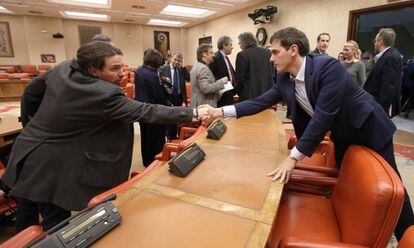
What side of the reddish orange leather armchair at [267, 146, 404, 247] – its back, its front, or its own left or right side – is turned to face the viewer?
left

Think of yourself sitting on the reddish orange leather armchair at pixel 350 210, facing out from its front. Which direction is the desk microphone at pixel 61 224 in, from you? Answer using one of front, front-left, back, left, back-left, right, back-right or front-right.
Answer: front-left

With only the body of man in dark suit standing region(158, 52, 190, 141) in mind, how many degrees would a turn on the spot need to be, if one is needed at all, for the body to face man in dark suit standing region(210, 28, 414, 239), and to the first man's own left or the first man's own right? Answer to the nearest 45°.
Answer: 0° — they already face them

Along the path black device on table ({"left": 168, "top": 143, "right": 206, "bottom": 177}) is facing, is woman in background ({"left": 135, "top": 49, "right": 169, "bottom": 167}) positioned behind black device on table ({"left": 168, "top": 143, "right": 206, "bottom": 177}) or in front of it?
behind

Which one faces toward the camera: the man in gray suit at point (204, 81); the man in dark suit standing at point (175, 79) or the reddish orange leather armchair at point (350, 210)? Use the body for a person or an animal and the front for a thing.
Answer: the man in dark suit standing

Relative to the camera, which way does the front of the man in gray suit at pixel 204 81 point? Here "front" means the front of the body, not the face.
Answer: to the viewer's right

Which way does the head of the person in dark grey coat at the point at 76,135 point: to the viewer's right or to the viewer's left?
to the viewer's right

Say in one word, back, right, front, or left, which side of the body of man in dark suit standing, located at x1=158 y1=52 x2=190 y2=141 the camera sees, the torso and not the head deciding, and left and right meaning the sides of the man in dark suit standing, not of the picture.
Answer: front

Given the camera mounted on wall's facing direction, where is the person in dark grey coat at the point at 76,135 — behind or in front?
in front

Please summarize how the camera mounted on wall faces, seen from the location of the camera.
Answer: facing the viewer and to the left of the viewer

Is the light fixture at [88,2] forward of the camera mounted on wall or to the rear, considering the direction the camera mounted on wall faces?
forward
